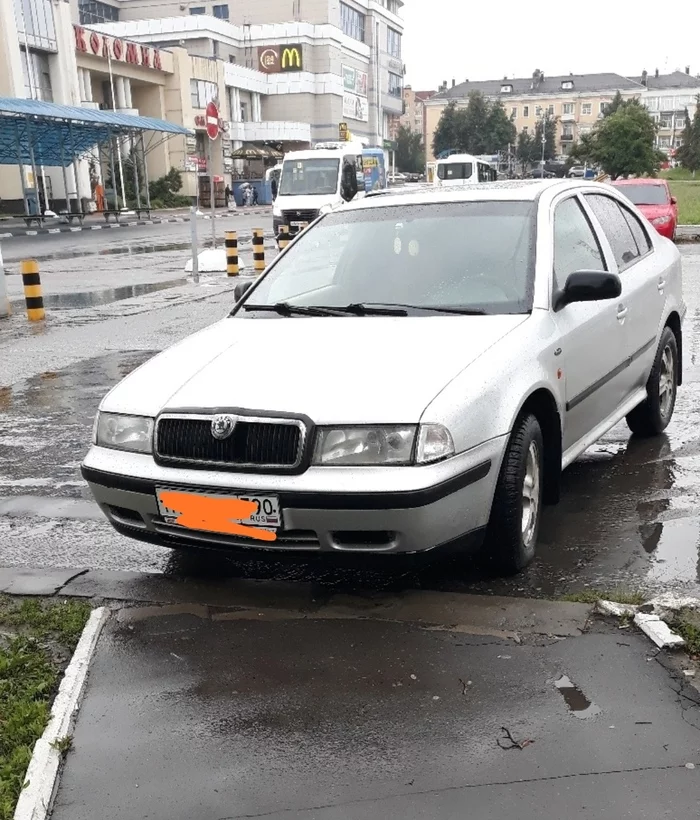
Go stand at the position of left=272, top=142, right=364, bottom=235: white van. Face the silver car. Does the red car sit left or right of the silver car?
left

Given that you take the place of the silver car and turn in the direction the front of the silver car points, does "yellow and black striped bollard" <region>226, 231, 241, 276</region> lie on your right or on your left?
on your right

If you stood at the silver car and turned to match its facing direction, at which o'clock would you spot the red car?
The red car is roughly at 5 o'clock from the silver car.

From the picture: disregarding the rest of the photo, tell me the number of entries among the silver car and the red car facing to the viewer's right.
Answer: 0

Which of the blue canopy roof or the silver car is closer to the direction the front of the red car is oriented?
the silver car

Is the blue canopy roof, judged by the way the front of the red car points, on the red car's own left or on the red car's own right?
on the red car's own right

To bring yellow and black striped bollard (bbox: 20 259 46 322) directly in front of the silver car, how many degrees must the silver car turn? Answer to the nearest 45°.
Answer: approximately 90° to its right

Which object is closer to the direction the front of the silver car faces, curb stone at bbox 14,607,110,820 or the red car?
the curb stone

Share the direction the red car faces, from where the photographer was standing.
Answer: facing the viewer

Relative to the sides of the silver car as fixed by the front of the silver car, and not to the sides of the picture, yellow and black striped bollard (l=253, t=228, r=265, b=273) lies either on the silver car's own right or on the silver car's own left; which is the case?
on the silver car's own right

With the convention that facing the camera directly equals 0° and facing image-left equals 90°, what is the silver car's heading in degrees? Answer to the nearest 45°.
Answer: approximately 45°

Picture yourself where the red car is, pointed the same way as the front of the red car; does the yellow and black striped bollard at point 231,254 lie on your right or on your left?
on your right

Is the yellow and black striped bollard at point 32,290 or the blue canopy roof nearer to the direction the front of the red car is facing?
the yellow and black striped bollard

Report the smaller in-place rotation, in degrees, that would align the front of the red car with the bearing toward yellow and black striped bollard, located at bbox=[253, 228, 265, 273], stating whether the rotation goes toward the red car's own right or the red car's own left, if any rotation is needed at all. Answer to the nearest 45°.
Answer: approximately 45° to the red car's own right

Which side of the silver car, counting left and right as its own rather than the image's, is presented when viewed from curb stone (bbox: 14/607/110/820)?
front
